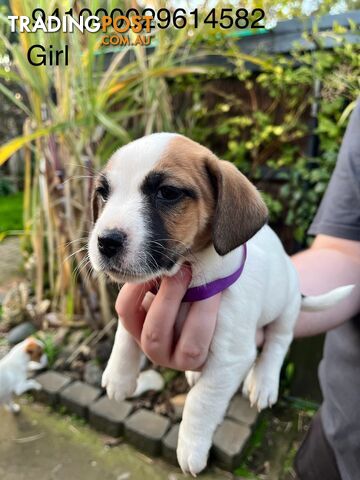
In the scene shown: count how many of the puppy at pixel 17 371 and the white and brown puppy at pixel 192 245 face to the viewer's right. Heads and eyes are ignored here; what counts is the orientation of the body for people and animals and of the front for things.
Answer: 1

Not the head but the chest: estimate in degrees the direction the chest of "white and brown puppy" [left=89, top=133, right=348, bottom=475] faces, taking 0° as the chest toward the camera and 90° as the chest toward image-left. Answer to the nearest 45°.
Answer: approximately 45°

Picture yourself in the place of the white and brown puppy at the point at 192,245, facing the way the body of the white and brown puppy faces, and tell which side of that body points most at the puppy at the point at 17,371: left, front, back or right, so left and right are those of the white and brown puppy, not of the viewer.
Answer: right

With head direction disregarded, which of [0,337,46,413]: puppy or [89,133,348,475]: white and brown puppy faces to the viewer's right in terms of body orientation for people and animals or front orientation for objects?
the puppy

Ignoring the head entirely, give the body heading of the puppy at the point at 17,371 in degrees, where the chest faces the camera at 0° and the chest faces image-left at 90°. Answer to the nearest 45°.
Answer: approximately 270°

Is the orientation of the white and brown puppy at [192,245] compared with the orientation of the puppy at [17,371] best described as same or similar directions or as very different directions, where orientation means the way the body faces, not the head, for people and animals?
very different directions
